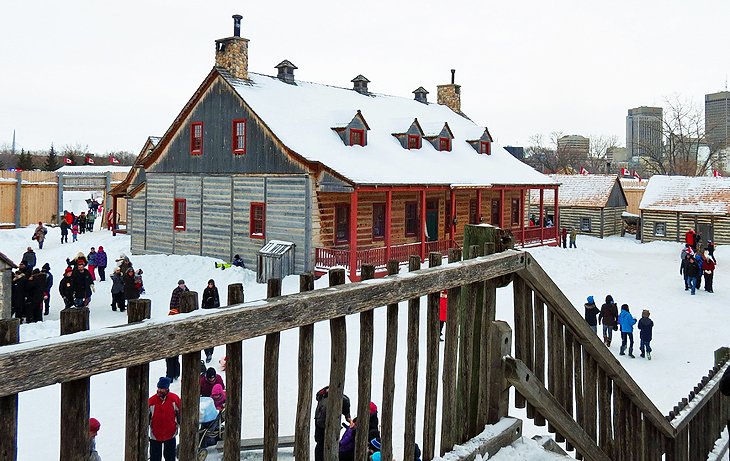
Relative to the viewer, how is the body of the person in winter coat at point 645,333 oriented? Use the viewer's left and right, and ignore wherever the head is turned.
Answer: facing away from the viewer

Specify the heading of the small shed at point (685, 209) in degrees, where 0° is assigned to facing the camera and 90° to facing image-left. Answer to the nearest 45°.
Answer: approximately 0°

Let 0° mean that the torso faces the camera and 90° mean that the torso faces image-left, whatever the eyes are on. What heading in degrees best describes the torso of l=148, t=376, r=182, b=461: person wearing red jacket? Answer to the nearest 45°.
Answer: approximately 0°

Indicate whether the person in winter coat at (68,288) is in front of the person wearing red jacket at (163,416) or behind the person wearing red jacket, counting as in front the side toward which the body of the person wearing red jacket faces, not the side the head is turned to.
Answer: behind

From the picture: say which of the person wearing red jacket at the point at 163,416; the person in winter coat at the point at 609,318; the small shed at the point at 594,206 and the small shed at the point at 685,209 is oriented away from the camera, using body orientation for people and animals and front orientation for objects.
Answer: the person in winter coat

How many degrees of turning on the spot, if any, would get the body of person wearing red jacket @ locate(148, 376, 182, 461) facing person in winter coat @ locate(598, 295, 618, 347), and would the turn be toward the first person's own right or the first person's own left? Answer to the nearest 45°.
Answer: approximately 135° to the first person's own left

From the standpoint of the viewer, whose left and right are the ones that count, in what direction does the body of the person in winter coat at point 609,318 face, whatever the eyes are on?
facing away from the viewer

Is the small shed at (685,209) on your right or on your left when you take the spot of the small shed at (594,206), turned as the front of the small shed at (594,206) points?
on your left

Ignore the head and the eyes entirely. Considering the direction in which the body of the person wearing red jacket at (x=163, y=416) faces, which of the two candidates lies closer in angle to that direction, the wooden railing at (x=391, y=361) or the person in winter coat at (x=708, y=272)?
the wooden railing

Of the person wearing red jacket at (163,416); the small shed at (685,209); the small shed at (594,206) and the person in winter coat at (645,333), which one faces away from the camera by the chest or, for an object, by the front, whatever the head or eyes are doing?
the person in winter coat
